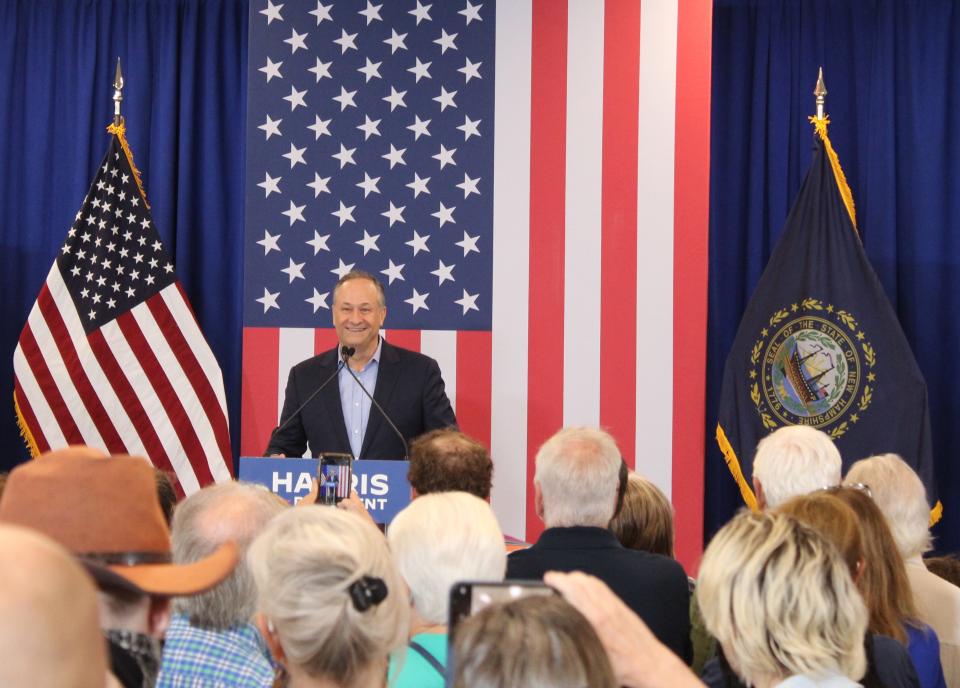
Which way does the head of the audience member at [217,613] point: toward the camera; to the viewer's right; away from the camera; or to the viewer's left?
away from the camera

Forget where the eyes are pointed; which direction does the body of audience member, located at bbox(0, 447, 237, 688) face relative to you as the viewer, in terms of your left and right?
facing away from the viewer and to the right of the viewer

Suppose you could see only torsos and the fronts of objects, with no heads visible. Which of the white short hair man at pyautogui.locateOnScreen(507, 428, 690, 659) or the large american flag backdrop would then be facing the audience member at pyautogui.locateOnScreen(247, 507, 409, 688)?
the large american flag backdrop

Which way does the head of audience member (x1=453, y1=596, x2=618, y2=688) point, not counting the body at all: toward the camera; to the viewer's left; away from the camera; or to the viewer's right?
away from the camera

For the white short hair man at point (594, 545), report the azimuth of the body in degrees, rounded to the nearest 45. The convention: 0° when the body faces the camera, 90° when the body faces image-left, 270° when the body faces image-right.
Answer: approximately 180°

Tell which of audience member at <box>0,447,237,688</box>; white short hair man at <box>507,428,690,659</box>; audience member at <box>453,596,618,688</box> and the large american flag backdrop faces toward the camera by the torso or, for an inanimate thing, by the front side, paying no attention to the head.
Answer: the large american flag backdrop

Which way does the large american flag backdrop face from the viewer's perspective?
toward the camera

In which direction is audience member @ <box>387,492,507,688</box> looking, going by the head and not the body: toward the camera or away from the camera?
away from the camera

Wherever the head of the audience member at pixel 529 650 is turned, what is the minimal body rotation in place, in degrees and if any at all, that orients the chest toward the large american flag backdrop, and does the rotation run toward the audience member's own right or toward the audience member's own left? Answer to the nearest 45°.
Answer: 0° — they already face it

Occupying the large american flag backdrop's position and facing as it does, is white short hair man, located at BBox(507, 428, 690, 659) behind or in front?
in front

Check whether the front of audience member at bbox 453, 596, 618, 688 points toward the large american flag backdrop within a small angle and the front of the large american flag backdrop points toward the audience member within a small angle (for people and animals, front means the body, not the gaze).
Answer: yes

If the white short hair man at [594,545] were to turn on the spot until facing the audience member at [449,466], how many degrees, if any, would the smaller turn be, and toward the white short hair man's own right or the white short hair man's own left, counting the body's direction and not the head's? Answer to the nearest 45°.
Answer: approximately 45° to the white short hair man's own left

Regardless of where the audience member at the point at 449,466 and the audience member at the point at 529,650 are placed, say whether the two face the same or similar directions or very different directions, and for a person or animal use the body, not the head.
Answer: same or similar directions

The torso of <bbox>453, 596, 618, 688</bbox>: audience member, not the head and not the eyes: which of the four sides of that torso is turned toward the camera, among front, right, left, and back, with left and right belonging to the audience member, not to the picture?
back

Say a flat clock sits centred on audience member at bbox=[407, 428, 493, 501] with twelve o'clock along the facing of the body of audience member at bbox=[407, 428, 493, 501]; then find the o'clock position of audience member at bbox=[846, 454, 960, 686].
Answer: audience member at bbox=[846, 454, 960, 686] is roughly at 3 o'clock from audience member at bbox=[407, 428, 493, 501].

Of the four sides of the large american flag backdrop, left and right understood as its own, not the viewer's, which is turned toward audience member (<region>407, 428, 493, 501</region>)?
front

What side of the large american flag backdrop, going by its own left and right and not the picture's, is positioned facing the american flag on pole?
right

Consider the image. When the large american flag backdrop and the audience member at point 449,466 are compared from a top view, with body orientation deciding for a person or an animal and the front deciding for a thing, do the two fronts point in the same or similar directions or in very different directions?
very different directions

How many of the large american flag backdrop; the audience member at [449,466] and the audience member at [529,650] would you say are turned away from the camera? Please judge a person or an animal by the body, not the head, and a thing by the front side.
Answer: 2
